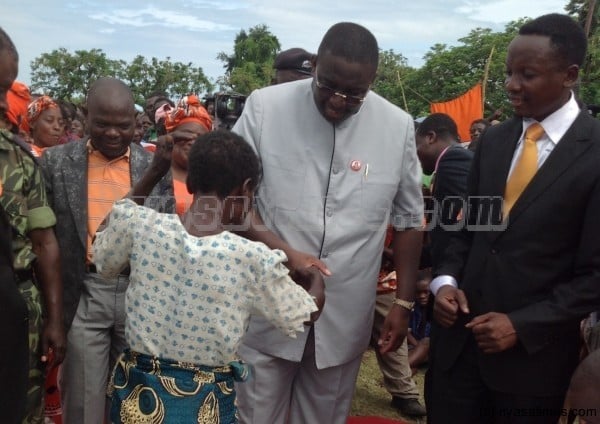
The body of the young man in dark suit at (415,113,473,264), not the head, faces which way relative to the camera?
to the viewer's left

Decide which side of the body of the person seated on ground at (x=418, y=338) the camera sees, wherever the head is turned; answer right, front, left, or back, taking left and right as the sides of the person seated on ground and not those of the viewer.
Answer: front

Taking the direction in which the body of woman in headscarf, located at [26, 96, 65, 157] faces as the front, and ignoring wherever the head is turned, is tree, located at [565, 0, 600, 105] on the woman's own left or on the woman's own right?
on the woman's own left

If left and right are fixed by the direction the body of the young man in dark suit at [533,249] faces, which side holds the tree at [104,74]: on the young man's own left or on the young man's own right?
on the young man's own right

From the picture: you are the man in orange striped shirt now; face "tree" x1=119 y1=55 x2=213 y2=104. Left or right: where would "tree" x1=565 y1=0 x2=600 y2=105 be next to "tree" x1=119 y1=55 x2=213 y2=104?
right

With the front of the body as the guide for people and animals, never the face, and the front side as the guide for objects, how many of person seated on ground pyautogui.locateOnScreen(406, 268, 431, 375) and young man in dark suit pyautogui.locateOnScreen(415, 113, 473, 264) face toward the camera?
1

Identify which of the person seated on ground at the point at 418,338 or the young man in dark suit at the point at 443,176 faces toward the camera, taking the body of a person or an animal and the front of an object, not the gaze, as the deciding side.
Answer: the person seated on ground

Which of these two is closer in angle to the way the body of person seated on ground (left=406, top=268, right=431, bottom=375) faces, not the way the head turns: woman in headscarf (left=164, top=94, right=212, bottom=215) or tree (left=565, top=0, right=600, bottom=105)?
the woman in headscarf

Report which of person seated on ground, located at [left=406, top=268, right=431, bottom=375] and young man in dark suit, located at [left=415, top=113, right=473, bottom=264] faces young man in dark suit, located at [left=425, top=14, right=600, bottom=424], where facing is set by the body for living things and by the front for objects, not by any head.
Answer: the person seated on ground

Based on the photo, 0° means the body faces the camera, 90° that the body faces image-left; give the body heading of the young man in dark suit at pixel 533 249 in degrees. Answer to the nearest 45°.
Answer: approximately 45°

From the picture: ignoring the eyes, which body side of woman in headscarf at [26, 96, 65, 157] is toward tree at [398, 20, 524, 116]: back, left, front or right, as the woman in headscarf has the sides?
left

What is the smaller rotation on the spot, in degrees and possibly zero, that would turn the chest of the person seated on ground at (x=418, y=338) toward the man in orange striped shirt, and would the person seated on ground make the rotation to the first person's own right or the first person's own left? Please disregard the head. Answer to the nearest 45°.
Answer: approximately 45° to the first person's own right

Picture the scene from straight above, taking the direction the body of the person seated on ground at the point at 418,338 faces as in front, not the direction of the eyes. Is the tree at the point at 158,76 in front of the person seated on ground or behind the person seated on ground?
behind
